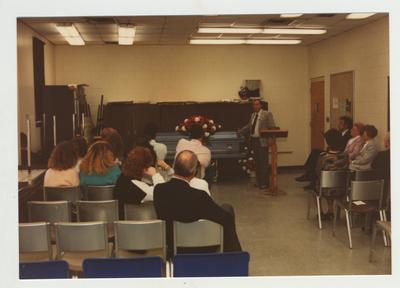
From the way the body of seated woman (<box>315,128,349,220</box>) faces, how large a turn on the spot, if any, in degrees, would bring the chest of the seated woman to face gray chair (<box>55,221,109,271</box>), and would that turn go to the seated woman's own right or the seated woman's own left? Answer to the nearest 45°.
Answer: approximately 90° to the seated woman's own left

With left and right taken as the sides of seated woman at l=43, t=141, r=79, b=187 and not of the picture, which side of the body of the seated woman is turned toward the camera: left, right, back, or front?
back

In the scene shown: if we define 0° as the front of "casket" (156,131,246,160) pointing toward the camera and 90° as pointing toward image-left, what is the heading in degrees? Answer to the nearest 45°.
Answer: approximately 0°

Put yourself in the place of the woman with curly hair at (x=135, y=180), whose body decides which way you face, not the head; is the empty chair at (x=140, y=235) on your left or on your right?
on your right

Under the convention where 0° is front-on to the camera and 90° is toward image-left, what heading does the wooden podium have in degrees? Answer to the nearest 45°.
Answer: approximately 0°

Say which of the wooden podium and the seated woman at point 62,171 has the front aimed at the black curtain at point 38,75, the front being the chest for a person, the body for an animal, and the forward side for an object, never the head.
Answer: the seated woman

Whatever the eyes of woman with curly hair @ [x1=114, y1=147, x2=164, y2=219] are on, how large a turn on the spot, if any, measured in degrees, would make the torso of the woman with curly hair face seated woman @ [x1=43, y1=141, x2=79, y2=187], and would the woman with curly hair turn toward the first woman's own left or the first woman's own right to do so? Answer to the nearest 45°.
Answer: approximately 90° to the first woman's own left

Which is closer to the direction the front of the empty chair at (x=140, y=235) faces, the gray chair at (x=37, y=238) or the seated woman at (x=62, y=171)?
the seated woman

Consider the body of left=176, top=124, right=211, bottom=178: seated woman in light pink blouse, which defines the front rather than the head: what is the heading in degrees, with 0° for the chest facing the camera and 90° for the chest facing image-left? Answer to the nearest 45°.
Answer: approximately 180°

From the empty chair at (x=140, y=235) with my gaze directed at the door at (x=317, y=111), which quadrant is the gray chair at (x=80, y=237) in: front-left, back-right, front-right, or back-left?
back-left

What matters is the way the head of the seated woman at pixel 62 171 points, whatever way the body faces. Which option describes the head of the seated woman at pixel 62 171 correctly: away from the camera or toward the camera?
away from the camera

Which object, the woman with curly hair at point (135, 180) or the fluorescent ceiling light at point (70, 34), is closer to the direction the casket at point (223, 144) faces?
the woman with curly hair

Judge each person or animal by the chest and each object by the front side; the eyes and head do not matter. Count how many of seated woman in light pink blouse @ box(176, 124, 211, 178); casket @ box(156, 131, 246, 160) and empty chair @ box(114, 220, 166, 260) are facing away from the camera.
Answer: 2
